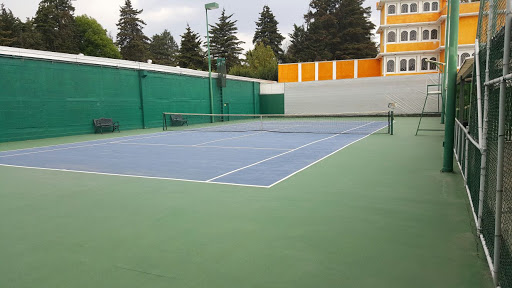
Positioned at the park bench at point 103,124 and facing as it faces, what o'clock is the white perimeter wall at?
The white perimeter wall is roughly at 10 o'clock from the park bench.

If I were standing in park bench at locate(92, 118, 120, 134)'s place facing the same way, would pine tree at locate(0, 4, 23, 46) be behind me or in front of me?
behind

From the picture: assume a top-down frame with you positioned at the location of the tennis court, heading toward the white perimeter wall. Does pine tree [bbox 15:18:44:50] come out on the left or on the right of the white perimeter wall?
left

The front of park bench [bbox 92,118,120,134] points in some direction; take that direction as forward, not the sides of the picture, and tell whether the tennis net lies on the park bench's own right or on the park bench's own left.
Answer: on the park bench's own left

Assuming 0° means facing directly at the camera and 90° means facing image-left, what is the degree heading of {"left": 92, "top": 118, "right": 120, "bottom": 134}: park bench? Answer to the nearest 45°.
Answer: approximately 315°

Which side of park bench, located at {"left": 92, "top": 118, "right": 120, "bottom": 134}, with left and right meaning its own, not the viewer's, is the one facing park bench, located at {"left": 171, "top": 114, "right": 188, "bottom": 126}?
left

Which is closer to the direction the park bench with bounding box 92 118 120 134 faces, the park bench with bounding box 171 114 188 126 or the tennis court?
the tennis court

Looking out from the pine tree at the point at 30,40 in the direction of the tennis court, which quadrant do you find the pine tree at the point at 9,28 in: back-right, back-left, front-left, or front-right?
back-right

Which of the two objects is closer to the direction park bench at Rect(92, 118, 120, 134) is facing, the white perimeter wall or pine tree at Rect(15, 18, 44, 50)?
the white perimeter wall

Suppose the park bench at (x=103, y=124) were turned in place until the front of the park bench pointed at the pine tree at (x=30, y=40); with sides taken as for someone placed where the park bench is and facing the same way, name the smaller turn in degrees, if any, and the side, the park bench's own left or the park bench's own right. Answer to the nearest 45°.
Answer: approximately 135° to the park bench's own left

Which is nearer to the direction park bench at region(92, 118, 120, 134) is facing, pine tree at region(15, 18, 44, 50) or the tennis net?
the tennis net
